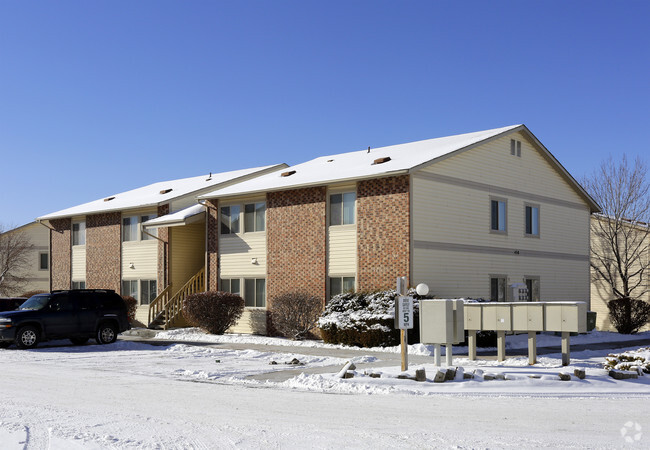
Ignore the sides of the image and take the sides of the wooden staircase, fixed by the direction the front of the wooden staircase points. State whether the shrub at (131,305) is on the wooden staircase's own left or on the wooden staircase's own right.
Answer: on the wooden staircase's own right

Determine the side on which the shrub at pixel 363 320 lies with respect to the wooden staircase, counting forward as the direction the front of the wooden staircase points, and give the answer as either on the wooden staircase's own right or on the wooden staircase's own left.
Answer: on the wooden staircase's own left

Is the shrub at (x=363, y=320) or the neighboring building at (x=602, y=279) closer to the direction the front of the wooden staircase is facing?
the shrub

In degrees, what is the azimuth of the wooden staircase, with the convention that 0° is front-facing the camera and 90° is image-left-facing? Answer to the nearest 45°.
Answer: approximately 45°

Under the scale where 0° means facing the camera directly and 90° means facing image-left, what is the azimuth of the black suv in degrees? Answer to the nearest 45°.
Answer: approximately 45°

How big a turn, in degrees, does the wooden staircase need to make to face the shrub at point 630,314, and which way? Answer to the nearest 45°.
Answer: approximately 135° to its left
